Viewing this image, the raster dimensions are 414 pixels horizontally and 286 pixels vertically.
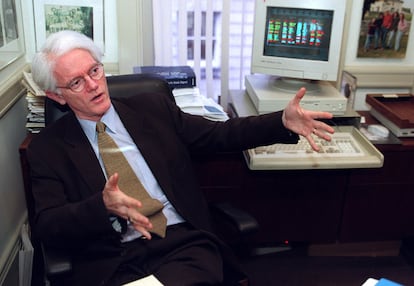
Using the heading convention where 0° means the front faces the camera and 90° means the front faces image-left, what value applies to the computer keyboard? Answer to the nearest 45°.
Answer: approximately 0°

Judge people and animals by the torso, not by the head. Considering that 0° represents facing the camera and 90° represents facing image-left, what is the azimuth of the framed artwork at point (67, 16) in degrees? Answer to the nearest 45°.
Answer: approximately 0°

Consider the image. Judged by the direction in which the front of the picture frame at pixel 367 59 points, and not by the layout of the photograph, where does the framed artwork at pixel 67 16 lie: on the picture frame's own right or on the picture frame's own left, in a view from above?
on the picture frame's own right

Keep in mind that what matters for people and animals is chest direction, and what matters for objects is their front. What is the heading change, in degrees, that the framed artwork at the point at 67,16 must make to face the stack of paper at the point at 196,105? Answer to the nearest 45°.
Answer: approximately 45° to its left

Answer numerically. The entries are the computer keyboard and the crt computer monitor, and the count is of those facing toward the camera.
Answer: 2

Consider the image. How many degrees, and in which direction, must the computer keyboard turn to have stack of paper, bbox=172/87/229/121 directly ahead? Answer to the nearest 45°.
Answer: approximately 90° to its right

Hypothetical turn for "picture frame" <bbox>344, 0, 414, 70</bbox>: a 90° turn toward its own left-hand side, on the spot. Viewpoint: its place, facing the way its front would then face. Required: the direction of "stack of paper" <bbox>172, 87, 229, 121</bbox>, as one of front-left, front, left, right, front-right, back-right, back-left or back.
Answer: back-right

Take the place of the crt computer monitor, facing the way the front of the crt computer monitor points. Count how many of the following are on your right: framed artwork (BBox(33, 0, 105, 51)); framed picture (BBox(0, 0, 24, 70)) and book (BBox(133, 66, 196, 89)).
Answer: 3

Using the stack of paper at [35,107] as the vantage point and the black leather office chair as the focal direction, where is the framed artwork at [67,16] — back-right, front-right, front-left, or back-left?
back-left

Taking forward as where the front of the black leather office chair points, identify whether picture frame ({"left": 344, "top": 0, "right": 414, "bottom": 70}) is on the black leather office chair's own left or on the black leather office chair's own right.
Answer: on the black leather office chair's own left

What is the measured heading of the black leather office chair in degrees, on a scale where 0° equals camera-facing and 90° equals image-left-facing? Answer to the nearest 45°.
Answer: approximately 315°
